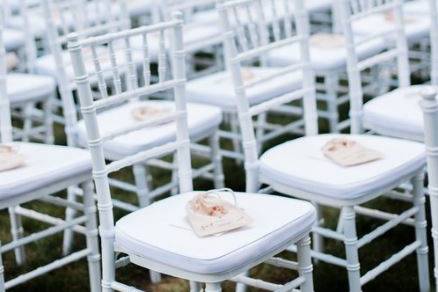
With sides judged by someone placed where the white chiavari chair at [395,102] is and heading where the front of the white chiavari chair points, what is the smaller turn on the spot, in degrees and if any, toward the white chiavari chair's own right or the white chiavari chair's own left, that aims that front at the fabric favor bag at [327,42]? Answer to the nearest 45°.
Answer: approximately 135° to the white chiavari chair's own left

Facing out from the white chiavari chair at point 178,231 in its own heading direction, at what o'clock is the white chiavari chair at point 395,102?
the white chiavari chair at point 395,102 is roughly at 9 o'clock from the white chiavari chair at point 178,231.

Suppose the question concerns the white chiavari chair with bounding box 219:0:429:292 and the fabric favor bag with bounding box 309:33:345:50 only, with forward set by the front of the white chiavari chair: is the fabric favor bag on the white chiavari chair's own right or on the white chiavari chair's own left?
on the white chiavari chair's own left

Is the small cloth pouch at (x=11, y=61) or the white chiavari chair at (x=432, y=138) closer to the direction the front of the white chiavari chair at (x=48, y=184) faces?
the white chiavari chair

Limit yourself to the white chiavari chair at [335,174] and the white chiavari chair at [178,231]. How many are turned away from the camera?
0

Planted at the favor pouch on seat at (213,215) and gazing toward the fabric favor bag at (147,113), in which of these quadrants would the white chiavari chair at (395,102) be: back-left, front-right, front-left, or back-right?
front-right

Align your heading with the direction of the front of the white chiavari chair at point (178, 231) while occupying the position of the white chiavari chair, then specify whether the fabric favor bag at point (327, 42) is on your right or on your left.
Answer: on your left

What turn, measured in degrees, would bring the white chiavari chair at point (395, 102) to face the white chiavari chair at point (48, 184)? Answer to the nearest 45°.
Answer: approximately 90° to its right

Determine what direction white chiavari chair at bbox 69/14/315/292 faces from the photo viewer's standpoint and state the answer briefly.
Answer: facing the viewer and to the right of the viewer

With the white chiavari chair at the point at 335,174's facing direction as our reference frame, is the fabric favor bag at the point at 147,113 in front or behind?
behind

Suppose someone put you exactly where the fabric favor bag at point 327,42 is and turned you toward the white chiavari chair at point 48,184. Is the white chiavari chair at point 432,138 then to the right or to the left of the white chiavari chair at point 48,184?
left

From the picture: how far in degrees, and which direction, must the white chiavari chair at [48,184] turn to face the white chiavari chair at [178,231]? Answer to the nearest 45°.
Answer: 0° — it already faces it

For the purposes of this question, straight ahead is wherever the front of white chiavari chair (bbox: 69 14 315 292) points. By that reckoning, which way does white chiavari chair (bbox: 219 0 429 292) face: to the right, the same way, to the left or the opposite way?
the same way

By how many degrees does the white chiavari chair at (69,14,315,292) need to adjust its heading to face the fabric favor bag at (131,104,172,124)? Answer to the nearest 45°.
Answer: approximately 135° to its left

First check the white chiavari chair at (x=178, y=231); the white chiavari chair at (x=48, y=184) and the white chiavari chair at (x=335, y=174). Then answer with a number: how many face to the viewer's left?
0

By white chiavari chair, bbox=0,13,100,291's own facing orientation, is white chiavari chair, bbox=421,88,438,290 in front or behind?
in front

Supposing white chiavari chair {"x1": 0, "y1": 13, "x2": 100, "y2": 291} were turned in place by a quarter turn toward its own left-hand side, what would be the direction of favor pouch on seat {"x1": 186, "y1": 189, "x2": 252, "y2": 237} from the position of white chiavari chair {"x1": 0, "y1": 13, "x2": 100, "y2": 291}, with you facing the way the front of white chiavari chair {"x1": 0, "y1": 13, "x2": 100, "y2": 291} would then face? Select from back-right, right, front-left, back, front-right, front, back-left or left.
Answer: right

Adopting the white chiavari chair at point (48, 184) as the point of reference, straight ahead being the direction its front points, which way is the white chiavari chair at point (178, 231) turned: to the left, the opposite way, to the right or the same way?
the same way
